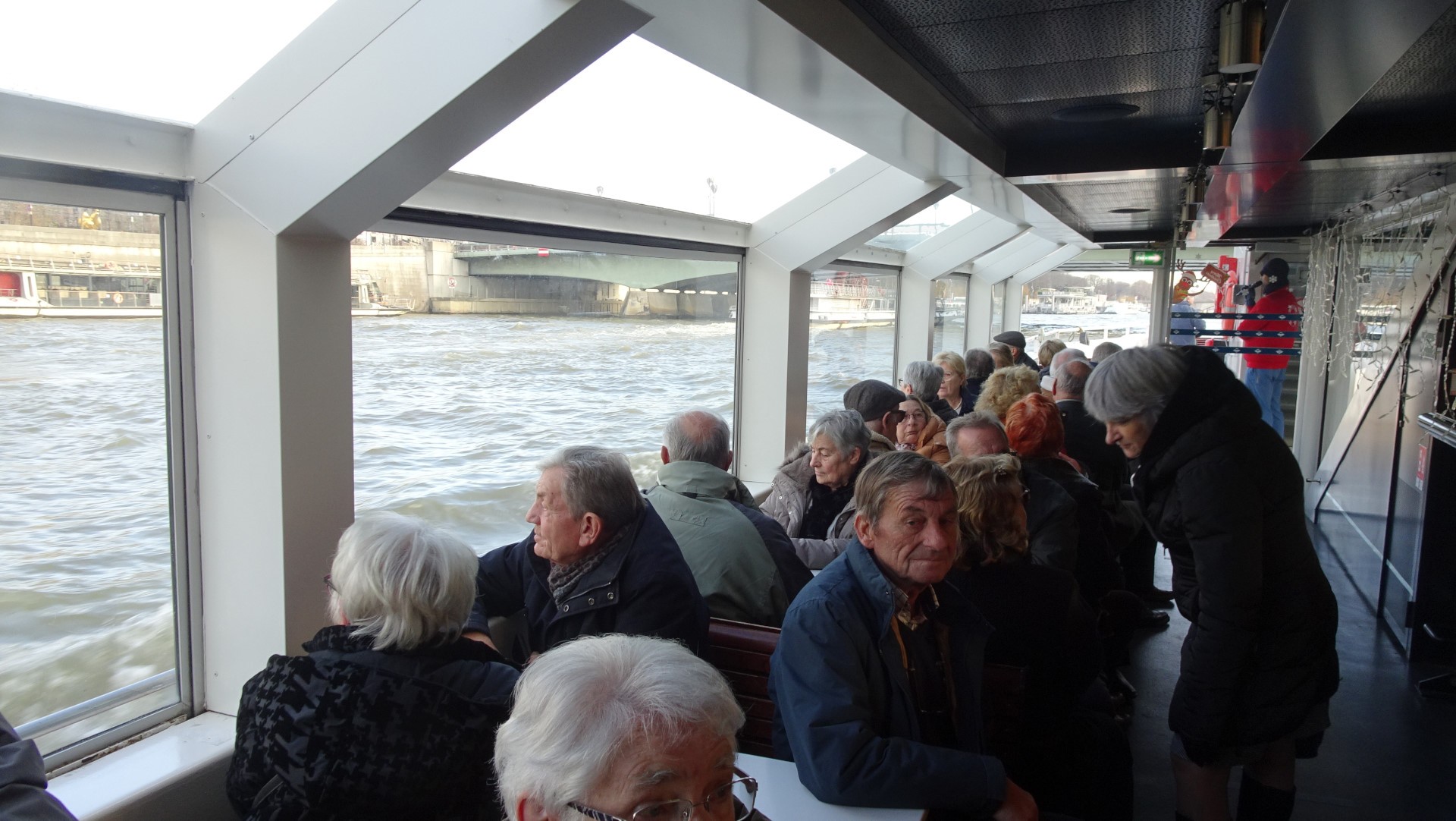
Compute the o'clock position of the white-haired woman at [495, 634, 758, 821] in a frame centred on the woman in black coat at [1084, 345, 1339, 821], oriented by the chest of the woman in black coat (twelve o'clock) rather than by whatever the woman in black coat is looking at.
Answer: The white-haired woman is roughly at 10 o'clock from the woman in black coat.

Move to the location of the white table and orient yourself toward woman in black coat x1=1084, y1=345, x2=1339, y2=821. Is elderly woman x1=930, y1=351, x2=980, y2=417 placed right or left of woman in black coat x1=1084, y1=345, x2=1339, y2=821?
left

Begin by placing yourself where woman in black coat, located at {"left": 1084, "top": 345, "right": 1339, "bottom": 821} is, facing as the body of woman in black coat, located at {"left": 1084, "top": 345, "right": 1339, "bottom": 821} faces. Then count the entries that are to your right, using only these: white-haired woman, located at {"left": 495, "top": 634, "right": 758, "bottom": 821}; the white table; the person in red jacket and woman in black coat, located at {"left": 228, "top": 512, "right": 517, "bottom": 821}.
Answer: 1

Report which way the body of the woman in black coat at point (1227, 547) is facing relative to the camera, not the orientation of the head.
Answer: to the viewer's left

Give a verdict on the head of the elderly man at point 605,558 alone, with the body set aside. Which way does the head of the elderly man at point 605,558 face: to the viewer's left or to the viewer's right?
to the viewer's left

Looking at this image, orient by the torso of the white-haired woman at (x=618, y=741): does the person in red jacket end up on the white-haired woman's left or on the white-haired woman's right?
on the white-haired woman's left

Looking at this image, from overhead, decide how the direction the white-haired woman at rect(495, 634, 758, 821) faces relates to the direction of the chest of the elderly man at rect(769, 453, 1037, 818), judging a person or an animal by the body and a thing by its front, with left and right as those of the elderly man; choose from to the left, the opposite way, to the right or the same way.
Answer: the same way

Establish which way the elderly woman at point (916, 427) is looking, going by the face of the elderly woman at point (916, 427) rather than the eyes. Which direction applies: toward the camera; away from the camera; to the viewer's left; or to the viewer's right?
toward the camera

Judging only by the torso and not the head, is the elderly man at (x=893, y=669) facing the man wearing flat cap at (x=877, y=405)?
no

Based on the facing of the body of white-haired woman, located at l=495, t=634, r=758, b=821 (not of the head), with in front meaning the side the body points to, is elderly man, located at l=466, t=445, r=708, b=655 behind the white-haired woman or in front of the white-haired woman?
behind

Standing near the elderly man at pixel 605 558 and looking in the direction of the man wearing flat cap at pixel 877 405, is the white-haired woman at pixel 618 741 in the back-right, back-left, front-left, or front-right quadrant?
back-right

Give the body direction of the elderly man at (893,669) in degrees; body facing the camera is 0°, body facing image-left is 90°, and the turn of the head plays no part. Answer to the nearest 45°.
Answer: approximately 315°

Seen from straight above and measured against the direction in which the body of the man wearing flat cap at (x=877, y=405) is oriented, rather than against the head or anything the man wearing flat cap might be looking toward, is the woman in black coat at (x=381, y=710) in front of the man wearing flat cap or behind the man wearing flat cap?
behind

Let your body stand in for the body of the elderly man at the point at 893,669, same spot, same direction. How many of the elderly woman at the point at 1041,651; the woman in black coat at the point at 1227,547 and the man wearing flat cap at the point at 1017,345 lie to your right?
0

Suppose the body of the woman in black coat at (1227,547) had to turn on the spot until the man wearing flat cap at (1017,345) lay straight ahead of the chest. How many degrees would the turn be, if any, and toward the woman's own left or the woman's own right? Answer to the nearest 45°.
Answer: approximately 90° to the woman's own right

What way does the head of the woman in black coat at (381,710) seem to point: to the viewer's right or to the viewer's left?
to the viewer's left

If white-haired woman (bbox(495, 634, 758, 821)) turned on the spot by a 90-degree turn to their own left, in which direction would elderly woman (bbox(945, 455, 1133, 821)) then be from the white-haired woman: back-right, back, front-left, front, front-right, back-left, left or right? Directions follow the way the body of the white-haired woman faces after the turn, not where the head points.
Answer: front
